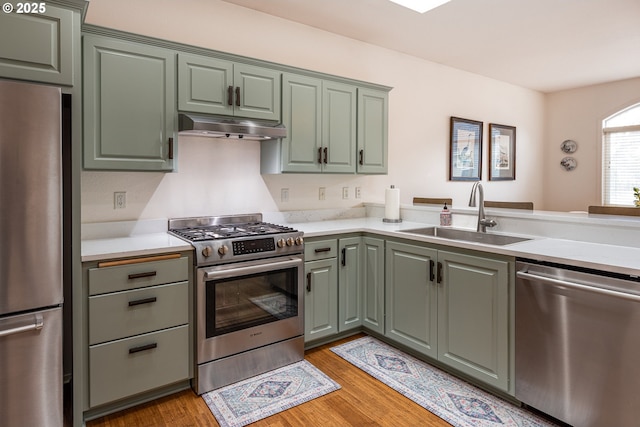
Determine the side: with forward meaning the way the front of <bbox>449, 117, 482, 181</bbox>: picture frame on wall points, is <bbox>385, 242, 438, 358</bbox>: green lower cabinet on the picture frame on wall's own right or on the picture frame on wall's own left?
on the picture frame on wall's own right

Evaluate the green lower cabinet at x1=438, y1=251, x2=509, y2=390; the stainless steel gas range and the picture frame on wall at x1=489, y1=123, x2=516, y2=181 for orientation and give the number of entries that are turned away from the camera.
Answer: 0

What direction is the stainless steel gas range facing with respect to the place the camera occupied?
facing the viewer and to the right of the viewer

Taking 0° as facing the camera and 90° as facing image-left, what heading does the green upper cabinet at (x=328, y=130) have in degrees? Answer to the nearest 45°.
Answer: approximately 315°

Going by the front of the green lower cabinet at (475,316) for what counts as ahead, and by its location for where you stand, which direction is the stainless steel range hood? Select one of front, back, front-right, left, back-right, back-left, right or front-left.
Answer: front-right

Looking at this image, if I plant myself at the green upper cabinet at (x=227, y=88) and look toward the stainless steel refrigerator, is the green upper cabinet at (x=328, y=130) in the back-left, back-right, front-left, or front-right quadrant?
back-left

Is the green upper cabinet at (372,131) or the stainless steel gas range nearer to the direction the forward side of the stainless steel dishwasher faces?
the stainless steel gas range

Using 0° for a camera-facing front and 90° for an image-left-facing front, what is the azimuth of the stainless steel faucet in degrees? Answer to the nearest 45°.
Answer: approximately 45°

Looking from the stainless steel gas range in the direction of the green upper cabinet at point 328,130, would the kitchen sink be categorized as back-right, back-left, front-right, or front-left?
front-right

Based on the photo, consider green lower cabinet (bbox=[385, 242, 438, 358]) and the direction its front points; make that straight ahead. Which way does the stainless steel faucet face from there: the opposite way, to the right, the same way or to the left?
the same way

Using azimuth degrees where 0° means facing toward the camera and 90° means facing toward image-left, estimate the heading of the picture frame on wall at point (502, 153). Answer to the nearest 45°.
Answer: approximately 315°

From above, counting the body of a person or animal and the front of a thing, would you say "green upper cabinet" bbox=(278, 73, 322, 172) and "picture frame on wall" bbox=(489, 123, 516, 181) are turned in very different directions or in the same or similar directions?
same or similar directions

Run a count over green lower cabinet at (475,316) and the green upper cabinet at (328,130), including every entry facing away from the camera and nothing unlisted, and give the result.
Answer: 0

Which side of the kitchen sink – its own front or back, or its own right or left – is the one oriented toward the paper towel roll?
right
